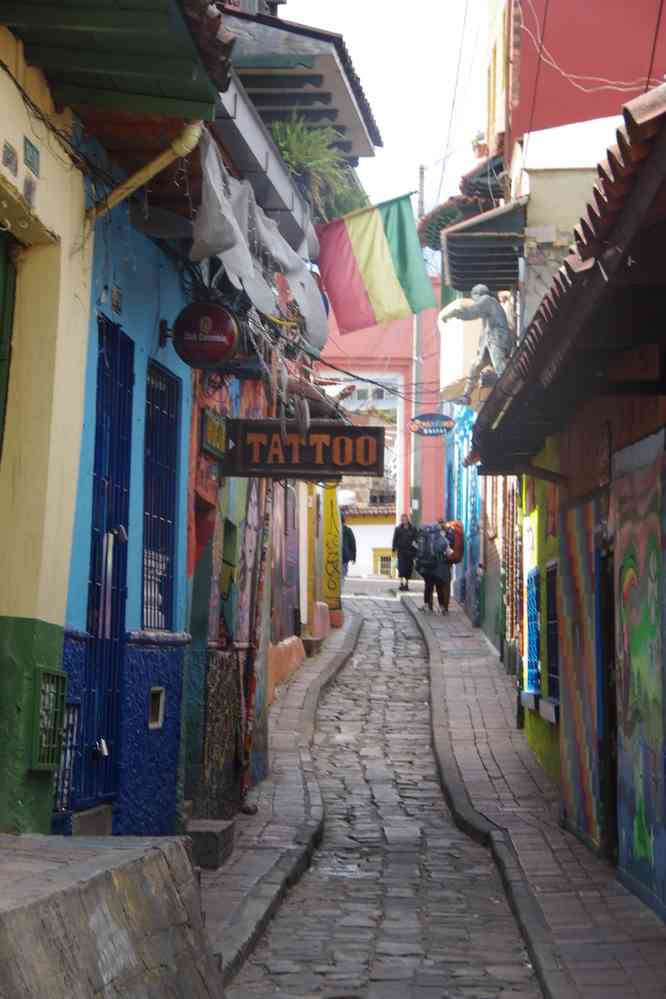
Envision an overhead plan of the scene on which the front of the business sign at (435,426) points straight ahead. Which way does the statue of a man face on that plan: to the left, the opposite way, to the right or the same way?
to the right

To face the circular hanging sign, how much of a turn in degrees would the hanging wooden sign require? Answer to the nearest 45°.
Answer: approximately 45° to its right

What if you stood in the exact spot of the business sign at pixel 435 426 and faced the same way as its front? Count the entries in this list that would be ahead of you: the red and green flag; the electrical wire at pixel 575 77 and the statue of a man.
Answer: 3

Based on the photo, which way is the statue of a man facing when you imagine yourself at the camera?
facing to the left of the viewer

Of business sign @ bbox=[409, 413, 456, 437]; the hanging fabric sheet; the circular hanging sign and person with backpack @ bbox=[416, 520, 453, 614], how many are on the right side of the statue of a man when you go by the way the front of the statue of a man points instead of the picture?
2

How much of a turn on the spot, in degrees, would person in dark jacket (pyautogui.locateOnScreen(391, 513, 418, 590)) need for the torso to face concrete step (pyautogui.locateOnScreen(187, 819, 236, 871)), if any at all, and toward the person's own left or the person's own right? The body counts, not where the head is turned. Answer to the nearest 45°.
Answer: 0° — they already face it
